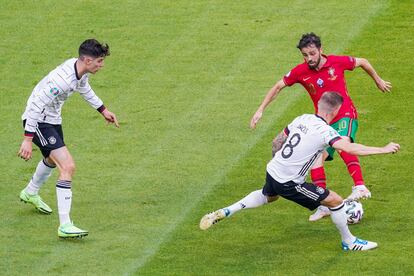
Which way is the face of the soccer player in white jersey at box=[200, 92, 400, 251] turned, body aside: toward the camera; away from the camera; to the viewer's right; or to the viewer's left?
away from the camera

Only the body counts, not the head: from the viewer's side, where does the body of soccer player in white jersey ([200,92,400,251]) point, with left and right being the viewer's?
facing away from the viewer and to the right of the viewer

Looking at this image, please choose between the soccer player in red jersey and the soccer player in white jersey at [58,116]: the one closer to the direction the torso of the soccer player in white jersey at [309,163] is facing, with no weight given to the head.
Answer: the soccer player in red jersey

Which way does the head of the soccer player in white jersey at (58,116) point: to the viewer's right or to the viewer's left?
to the viewer's right

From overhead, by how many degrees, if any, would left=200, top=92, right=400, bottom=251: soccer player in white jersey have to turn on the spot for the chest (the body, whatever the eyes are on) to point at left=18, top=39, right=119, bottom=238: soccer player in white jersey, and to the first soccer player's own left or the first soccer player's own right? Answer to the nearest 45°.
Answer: approximately 135° to the first soccer player's own left

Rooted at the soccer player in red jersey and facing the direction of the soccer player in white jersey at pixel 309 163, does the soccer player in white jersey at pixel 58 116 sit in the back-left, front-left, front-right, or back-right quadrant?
front-right

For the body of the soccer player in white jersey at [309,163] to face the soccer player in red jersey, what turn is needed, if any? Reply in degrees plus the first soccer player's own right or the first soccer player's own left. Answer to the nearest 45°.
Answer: approximately 45° to the first soccer player's own left
